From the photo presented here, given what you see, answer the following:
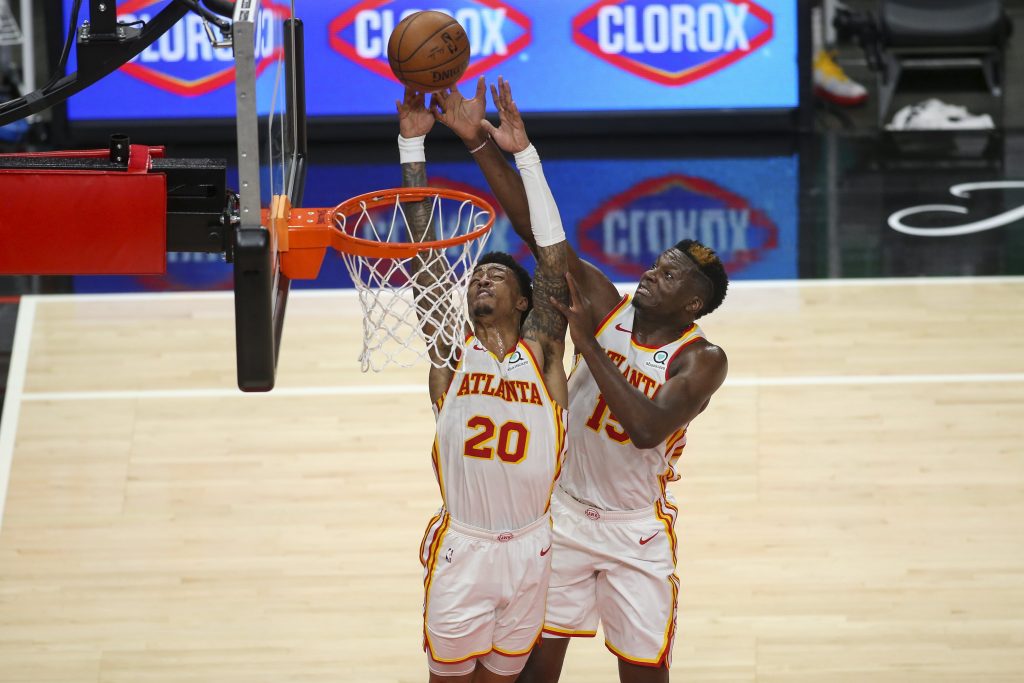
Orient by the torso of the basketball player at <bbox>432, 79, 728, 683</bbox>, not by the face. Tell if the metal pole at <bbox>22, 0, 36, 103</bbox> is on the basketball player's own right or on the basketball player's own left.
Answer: on the basketball player's own right

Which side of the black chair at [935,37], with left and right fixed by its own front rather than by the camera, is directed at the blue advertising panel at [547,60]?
right

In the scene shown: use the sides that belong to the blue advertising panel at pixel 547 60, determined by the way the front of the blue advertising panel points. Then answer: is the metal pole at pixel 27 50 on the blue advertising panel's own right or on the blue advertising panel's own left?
on the blue advertising panel's own right

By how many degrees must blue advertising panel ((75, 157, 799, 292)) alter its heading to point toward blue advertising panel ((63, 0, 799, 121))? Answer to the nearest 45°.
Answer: approximately 180°

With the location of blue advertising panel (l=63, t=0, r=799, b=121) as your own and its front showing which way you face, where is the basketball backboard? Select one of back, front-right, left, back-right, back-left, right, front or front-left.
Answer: front

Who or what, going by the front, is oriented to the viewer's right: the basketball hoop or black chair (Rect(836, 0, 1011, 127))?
the basketball hoop

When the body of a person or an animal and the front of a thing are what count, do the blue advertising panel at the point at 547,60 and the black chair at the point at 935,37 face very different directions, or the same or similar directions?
same or similar directions

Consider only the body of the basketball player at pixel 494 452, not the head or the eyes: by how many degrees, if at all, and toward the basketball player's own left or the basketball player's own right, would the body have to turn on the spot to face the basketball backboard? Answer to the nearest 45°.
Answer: approximately 45° to the basketball player's own right

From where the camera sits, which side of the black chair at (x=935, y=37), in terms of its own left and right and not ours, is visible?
front

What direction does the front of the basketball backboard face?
to the viewer's right

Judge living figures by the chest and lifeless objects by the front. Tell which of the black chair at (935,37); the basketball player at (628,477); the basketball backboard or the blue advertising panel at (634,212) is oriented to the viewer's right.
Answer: the basketball backboard

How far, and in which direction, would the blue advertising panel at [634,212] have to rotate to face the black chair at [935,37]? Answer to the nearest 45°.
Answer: approximately 135° to its left

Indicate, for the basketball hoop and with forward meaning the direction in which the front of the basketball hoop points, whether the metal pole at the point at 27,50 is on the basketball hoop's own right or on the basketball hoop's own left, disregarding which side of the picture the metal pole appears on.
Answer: on the basketball hoop's own left

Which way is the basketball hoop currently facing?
to the viewer's right
